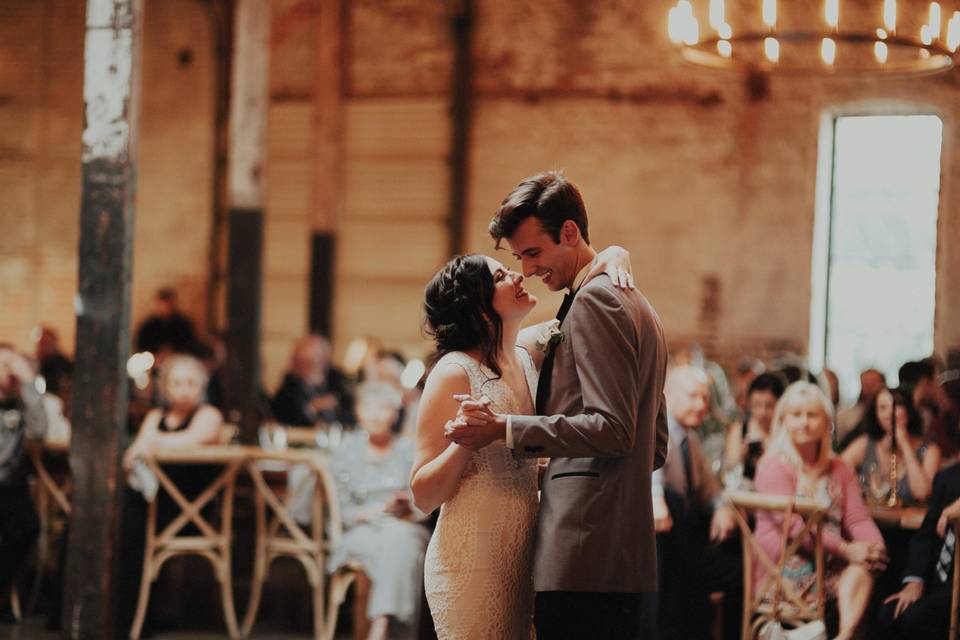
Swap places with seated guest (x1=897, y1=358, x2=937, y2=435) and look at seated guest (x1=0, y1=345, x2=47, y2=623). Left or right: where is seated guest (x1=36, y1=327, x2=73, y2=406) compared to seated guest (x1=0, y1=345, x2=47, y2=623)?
right

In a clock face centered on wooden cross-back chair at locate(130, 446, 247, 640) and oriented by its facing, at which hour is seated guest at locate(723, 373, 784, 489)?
The seated guest is roughly at 3 o'clock from the wooden cross-back chair.

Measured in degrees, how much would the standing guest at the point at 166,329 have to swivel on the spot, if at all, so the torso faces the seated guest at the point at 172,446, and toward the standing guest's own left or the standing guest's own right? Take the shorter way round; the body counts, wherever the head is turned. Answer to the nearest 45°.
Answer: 0° — they already face them

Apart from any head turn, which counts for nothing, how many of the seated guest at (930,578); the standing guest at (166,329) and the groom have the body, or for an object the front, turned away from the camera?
0

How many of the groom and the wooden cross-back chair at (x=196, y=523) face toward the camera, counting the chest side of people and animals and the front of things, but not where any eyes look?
0

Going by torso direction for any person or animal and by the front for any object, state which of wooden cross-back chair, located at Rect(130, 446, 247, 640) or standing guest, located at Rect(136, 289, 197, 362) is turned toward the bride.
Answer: the standing guest

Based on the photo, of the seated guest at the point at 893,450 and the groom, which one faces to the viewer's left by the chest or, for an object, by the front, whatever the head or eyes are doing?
the groom

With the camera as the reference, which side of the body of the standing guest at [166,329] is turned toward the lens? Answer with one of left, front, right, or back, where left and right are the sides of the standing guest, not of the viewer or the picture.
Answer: front

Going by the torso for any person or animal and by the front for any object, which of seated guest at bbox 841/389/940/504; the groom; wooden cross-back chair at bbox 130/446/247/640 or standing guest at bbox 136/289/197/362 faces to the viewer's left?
the groom

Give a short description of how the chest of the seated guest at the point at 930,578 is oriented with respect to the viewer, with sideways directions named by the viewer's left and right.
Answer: facing the viewer and to the left of the viewer

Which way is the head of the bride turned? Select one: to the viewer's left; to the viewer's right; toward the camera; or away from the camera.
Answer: to the viewer's right

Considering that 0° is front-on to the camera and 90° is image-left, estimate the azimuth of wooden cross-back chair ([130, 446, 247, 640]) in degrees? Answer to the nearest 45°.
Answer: approximately 180°

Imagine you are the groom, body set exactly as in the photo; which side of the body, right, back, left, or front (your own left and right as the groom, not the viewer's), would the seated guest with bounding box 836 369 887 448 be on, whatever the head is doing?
right

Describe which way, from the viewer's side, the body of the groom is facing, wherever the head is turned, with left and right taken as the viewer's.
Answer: facing to the left of the viewer

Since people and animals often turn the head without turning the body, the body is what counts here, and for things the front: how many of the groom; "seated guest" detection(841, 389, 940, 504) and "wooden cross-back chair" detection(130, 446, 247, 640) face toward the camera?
1

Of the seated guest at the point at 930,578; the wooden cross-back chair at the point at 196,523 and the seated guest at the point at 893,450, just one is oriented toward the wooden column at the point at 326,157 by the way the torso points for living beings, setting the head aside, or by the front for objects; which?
the wooden cross-back chair

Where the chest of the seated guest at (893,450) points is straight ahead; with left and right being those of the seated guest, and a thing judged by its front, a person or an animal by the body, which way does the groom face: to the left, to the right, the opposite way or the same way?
to the right

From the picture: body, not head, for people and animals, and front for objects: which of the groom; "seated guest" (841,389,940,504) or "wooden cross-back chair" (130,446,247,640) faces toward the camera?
the seated guest

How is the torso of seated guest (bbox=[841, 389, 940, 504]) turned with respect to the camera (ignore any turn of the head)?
toward the camera

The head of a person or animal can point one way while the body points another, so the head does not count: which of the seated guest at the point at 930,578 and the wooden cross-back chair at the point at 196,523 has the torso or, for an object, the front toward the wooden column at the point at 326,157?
the wooden cross-back chair
